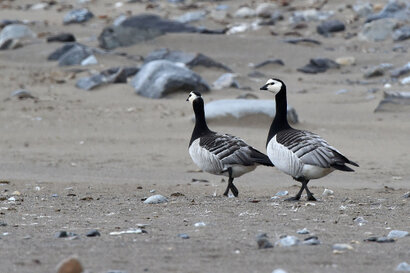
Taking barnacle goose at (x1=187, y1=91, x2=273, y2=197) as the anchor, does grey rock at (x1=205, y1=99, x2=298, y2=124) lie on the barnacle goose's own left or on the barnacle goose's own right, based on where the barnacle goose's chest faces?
on the barnacle goose's own right

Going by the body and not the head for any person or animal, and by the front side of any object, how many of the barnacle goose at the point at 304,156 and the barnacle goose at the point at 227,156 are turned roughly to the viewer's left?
2

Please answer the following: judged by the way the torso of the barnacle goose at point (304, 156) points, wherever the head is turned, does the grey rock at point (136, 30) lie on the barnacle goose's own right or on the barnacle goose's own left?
on the barnacle goose's own right

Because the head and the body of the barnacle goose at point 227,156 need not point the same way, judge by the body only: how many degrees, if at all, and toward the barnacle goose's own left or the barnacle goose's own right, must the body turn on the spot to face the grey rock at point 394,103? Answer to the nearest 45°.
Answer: approximately 135° to the barnacle goose's own right

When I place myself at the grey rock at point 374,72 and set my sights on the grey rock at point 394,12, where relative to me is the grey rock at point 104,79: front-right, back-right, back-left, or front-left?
back-left

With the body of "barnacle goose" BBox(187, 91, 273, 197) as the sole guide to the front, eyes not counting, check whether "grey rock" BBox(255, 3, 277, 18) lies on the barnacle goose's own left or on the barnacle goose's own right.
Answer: on the barnacle goose's own right

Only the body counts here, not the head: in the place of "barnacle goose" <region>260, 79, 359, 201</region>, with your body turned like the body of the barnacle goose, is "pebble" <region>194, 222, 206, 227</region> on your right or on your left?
on your left

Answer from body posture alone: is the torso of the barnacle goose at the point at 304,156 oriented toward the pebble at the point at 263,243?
no

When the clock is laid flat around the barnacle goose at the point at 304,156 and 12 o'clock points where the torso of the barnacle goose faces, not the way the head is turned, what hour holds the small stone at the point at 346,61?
The small stone is roughly at 3 o'clock from the barnacle goose.

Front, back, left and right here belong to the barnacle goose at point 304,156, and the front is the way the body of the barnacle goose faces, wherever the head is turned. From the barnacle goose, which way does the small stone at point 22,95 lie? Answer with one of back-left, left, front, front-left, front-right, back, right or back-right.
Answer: front-right

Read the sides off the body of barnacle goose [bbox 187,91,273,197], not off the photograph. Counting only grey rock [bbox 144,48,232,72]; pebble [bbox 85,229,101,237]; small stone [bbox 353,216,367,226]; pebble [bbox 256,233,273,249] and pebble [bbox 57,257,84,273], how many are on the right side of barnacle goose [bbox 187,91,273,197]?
1

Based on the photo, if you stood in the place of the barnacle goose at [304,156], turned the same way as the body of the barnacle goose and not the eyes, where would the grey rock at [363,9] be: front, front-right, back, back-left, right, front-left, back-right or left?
right

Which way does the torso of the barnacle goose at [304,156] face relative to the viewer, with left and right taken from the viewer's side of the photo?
facing to the left of the viewer

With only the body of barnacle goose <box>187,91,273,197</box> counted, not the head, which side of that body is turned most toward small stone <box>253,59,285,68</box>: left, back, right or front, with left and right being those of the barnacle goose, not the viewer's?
right

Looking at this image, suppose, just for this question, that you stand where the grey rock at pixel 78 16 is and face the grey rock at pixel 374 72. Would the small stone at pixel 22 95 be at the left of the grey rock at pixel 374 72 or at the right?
right

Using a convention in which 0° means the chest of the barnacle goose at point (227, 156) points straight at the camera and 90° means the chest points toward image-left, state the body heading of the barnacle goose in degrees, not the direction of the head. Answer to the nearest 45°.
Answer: approximately 90°

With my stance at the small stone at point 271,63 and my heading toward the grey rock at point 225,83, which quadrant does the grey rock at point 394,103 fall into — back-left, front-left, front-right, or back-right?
front-left

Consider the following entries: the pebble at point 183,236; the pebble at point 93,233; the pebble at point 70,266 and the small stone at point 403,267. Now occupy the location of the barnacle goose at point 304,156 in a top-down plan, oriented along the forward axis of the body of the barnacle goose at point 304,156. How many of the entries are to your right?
0

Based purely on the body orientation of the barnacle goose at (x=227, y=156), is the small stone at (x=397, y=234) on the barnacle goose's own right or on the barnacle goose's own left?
on the barnacle goose's own left

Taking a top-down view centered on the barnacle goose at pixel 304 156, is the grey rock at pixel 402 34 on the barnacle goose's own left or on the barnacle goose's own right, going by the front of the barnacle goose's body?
on the barnacle goose's own right

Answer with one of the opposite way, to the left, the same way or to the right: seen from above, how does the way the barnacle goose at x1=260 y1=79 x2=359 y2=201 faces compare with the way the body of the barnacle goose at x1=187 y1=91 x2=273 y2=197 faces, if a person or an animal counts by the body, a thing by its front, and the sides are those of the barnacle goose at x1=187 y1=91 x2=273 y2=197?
the same way

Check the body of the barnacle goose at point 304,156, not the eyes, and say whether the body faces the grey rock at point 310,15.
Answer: no
